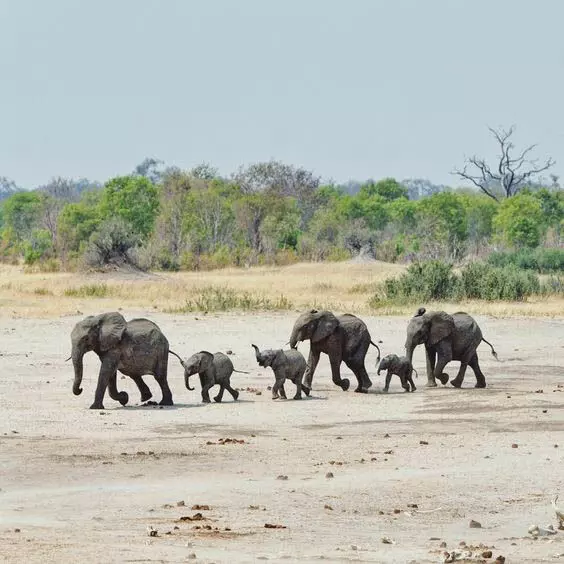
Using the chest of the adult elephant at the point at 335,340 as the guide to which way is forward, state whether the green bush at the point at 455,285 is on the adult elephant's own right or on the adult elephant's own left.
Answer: on the adult elephant's own right

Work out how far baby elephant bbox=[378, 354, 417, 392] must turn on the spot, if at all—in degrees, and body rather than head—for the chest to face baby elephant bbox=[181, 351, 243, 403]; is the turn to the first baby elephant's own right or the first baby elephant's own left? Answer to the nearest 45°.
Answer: approximately 45° to the first baby elephant's own left

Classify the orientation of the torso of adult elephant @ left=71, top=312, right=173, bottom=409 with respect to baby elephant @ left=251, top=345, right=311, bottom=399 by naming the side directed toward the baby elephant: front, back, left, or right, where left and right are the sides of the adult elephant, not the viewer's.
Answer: back

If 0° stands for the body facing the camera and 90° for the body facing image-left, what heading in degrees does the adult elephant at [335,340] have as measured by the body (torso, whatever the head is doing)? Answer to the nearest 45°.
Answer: approximately 90°

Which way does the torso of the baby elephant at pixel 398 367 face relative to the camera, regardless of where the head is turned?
to the viewer's left

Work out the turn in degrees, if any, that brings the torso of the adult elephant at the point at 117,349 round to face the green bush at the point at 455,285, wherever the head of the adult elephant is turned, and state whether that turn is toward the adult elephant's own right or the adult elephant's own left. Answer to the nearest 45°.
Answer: approximately 135° to the adult elephant's own right

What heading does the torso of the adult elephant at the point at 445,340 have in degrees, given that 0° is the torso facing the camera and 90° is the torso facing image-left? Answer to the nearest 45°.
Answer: approximately 90°

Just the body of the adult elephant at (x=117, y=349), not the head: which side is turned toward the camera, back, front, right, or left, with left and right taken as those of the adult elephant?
left
